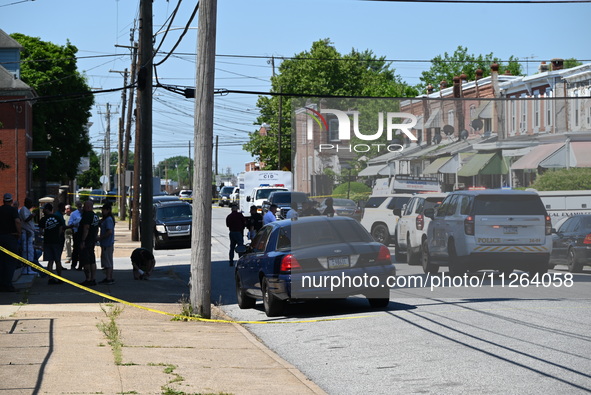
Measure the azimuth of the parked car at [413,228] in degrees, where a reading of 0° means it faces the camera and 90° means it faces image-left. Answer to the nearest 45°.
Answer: approximately 135°

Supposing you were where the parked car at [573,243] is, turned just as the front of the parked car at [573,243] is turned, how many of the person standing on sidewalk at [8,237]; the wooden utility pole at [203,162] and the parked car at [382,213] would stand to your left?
3

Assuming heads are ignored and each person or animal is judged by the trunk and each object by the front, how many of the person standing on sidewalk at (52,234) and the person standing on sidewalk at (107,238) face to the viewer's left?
1

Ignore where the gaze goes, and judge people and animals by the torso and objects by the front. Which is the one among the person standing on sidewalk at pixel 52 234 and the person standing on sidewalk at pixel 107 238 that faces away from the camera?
the person standing on sidewalk at pixel 52 234

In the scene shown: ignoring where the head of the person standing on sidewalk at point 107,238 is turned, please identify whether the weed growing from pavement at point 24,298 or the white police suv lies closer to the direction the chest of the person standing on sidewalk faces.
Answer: the weed growing from pavement

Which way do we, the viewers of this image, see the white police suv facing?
facing away from the viewer and to the left of the viewer

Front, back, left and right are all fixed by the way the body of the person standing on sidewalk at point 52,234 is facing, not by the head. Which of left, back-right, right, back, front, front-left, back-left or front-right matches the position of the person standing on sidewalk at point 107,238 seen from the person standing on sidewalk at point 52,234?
back-right

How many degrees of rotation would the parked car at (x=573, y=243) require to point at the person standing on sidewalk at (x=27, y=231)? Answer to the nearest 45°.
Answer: approximately 90° to its left

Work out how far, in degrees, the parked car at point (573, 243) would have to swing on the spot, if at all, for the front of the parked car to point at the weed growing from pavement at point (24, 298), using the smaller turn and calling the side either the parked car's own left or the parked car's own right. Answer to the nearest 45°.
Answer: approximately 90° to the parked car's own left
